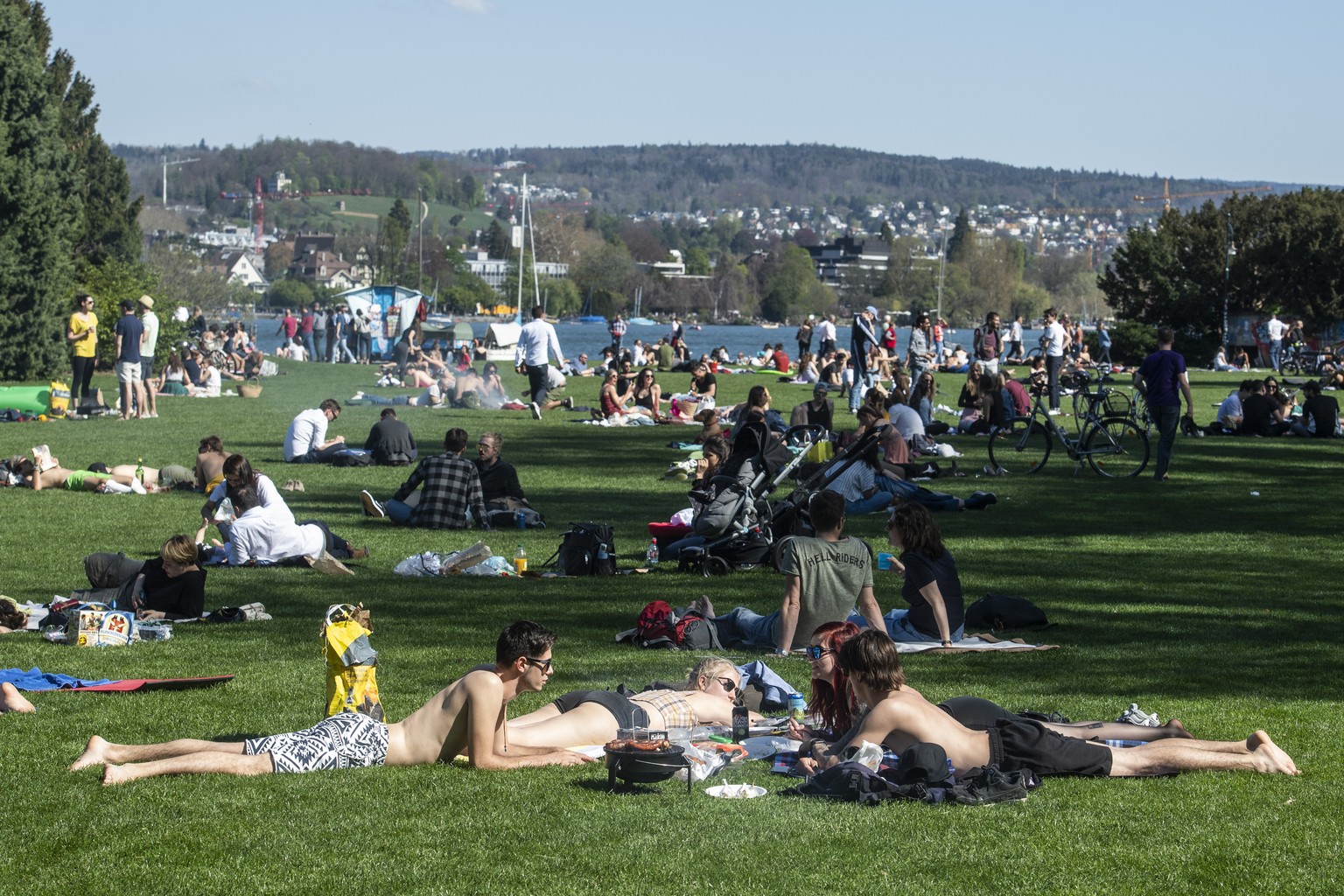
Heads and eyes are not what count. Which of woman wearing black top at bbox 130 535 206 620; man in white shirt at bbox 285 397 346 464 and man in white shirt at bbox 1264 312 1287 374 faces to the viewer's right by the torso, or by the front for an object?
man in white shirt at bbox 285 397 346 464

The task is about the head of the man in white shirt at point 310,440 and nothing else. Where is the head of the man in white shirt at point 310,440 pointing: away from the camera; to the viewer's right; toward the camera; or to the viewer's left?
to the viewer's right

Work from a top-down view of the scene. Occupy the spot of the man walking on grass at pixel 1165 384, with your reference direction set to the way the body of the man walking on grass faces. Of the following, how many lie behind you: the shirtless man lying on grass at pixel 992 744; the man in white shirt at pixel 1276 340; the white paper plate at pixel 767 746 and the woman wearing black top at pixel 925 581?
3

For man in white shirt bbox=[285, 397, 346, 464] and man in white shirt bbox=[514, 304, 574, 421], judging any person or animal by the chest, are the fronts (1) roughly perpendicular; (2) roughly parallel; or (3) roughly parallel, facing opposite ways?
roughly perpendicular

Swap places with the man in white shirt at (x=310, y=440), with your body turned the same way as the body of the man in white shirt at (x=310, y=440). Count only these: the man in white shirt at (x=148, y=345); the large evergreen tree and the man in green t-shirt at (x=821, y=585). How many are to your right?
1

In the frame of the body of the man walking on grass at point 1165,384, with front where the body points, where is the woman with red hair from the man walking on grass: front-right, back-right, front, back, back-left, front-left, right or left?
back

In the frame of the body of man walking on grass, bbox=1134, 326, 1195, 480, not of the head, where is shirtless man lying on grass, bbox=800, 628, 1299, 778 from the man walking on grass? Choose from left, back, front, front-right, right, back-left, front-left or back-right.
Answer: back

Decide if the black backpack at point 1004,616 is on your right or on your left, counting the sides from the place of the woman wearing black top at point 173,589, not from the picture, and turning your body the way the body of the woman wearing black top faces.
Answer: on your left
